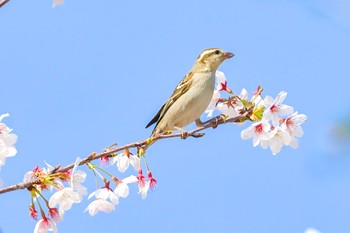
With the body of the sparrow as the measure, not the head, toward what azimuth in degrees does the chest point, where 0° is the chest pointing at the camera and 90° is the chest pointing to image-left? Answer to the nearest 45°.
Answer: approximately 270°
